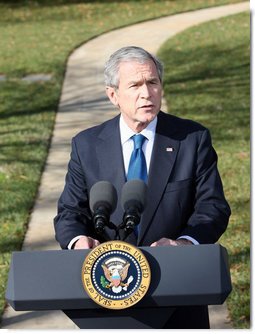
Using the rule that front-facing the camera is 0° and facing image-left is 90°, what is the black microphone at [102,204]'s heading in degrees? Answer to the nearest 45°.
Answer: approximately 180°

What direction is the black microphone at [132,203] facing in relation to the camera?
away from the camera

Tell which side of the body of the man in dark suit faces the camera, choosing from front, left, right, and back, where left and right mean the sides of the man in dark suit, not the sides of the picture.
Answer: front

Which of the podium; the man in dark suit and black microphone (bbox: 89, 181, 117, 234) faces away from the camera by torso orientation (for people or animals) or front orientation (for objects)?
the black microphone

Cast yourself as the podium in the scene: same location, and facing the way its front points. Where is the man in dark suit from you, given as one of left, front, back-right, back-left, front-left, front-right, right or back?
back

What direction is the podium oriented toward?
toward the camera

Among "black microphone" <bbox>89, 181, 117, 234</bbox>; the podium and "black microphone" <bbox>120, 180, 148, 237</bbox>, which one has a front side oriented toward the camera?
the podium

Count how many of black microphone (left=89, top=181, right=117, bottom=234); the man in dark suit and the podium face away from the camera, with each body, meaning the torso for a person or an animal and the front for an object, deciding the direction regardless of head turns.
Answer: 1

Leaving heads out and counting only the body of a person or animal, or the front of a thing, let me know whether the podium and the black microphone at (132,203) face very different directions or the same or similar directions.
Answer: very different directions

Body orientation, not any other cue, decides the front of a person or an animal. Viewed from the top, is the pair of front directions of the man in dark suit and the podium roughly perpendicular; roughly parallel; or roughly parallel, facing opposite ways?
roughly parallel

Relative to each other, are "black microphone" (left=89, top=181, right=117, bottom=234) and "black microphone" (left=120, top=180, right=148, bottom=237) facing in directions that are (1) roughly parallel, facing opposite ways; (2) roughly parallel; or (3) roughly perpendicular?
roughly parallel

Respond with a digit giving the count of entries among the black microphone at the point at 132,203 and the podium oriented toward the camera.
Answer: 1
